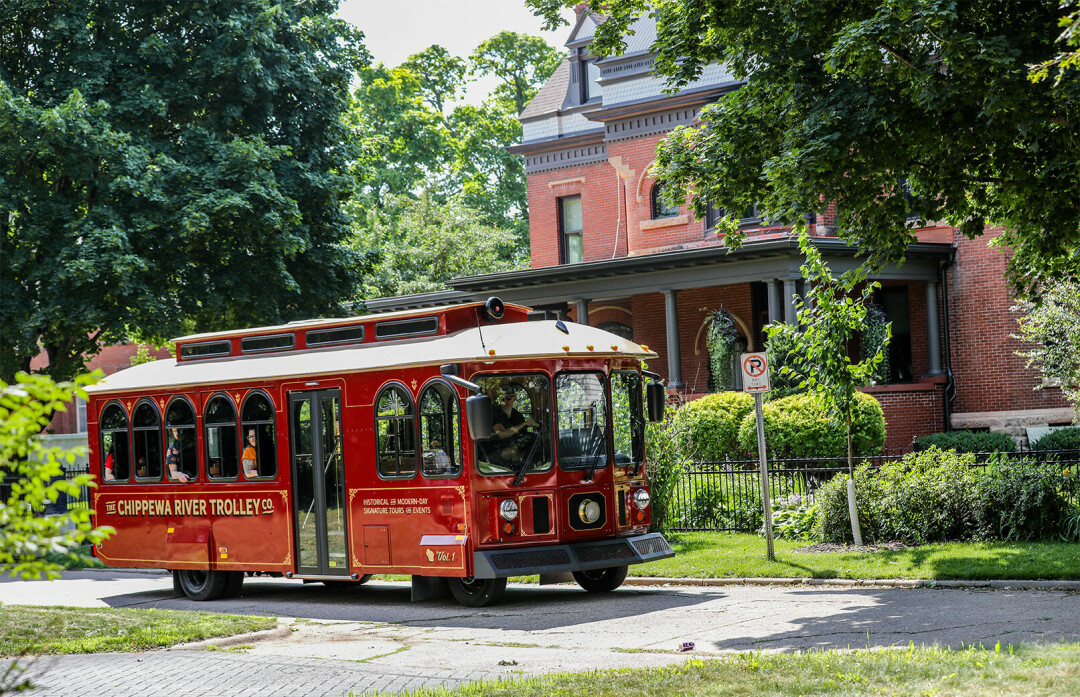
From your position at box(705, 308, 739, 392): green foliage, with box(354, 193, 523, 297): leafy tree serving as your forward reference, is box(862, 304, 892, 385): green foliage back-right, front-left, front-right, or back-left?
back-right

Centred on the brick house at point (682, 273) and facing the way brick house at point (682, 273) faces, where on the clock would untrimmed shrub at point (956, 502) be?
The untrimmed shrub is roughly at 10 o'clock from the brick house.

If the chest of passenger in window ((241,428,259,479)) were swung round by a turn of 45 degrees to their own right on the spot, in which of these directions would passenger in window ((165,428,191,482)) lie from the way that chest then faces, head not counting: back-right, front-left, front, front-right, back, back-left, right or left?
back-right

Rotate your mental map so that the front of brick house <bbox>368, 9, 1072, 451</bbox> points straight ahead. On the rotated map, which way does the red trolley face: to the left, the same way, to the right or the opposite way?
to the left

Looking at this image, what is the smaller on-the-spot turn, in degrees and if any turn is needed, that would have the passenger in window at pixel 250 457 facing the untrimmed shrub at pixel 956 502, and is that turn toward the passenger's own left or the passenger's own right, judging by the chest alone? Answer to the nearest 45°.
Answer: approximately 45° to the passenger's own left

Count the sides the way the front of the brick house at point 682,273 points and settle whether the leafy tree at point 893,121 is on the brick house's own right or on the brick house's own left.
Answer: on the brick house's own left

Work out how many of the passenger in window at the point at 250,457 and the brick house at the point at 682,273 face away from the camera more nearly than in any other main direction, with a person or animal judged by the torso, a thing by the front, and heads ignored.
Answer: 0

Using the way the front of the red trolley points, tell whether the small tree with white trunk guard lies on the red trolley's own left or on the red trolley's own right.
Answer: on the red trolley's own left

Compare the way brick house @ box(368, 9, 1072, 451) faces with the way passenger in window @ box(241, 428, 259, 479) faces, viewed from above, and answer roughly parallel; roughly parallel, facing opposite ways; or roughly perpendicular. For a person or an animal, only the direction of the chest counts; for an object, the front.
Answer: roughly perpendicular

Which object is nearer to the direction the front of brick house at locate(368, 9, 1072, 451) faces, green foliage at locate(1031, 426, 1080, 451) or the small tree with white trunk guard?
the small tree with white trunk guard

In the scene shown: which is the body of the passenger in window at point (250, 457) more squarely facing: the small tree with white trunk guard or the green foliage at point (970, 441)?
the small tree with white trunk guard

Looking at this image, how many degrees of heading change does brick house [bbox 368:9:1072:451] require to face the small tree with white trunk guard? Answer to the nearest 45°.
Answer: approximately 45° to its left
